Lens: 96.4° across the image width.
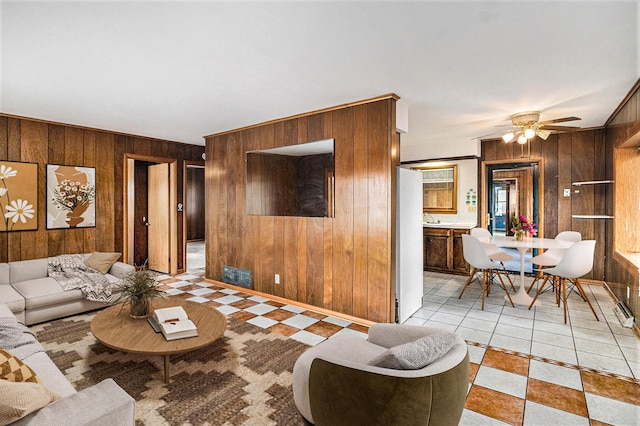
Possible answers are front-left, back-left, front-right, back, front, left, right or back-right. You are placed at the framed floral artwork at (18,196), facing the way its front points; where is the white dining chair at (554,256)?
front-left

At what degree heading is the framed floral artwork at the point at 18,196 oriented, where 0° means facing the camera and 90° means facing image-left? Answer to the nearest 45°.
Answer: approximately 0°

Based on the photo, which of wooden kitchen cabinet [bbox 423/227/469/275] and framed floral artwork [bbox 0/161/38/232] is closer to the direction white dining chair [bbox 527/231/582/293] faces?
the framed floral artwork

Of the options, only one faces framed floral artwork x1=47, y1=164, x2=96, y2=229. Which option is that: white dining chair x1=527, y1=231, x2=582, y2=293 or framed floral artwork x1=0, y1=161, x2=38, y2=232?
the white dining chair

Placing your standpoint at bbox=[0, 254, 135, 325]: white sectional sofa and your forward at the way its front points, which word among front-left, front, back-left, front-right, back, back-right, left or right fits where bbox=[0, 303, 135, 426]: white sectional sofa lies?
front-right

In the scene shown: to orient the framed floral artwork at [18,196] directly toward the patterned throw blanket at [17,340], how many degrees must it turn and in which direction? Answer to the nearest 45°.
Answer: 0° — it already faces it

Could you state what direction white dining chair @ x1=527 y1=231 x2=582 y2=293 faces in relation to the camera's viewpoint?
facing the viewer and to the left of the viewer

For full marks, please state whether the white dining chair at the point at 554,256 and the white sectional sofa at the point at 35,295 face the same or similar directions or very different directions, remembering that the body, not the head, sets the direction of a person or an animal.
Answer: very different directions

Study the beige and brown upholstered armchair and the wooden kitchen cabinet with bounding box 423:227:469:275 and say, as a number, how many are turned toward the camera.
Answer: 1

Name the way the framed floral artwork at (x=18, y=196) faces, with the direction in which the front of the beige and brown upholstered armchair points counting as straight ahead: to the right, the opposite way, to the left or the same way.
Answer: the opposite way

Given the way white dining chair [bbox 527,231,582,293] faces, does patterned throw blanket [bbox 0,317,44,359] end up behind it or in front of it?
in front

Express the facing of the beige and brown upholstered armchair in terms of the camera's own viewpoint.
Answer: facing away from the viewer and to the left of the viewer

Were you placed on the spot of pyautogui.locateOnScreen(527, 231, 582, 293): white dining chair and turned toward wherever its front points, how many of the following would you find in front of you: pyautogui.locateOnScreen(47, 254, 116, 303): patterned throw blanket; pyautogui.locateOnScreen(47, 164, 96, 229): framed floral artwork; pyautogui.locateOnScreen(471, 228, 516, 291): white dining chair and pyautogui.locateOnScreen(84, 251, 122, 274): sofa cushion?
4
